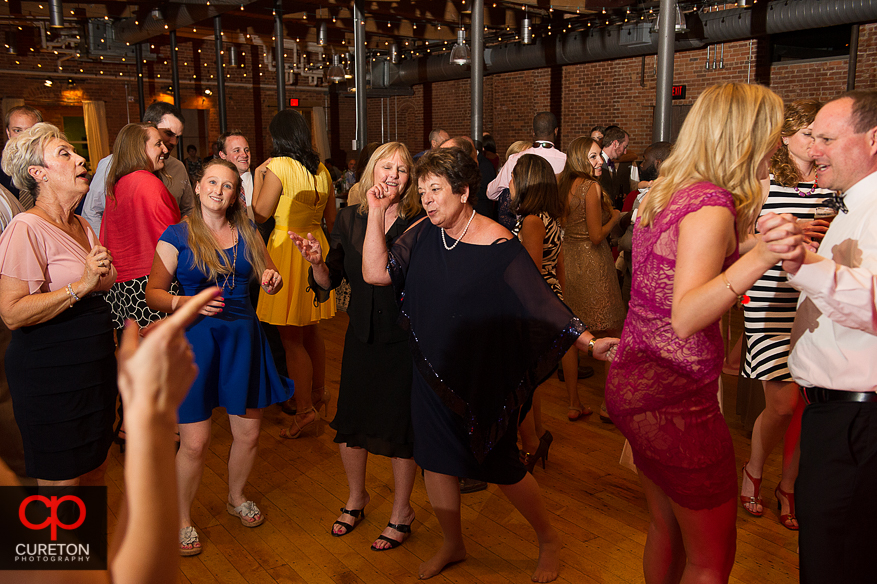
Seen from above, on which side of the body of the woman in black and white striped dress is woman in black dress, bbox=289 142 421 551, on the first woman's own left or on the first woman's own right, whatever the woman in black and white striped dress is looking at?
on the first woman's own right

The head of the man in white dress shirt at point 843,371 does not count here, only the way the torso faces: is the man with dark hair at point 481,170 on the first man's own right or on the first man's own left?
on the first man's own right

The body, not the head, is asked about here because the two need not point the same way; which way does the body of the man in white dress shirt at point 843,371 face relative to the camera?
to the viewer's left

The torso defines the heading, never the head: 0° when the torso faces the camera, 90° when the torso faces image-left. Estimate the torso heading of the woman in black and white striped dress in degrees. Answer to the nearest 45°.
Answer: approximately 315°

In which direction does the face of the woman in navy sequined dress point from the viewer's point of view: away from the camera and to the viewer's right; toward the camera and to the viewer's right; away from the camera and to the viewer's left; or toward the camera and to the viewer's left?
toward the camera and to the viewer's left

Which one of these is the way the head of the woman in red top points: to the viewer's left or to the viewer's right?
to the viewer's right

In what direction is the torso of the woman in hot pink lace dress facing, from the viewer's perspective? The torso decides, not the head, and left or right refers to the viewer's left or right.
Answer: facing away from the viewer and to the right of the viewer

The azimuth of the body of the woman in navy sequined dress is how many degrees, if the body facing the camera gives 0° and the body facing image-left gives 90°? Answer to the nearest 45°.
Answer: approximately 45°
